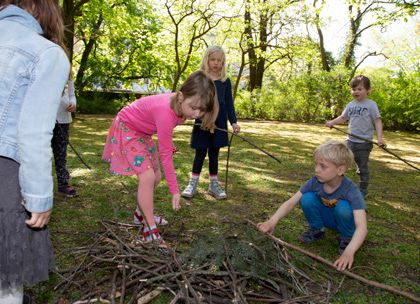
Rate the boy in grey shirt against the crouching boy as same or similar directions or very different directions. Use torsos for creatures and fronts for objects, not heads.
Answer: same or similar directions

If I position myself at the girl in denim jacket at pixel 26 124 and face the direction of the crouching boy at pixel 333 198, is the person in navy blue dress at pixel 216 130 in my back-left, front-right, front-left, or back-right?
front-left

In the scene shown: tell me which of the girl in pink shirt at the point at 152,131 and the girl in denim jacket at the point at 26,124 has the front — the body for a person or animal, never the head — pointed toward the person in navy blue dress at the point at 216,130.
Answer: the girl in denim jacket

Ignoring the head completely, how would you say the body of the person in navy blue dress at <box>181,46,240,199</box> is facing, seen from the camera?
toward the camera

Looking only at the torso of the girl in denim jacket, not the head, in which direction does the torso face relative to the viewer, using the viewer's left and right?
facing away from the viewer and to the right of the viewer

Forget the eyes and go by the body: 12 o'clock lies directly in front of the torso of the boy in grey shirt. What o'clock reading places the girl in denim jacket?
The girl in denim jacket is roughly at 11 o'clock from the boy in grey shirt.

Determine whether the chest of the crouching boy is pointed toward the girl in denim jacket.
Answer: yes

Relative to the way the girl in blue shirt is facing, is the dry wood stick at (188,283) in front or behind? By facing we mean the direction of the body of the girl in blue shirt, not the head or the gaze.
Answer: in front

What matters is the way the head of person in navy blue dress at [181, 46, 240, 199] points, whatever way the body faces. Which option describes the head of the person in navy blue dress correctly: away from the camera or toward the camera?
toward the camera

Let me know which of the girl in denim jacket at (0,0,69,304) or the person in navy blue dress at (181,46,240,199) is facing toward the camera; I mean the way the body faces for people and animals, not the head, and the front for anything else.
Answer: the person in navy blue dress

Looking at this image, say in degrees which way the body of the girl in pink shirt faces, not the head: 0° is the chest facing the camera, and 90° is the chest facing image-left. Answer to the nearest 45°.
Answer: approximately 315°

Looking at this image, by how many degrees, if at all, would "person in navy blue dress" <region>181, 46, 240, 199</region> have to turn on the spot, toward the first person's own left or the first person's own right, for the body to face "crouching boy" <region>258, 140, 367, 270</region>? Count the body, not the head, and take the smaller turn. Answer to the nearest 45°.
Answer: approximately 45° to the first person's own left

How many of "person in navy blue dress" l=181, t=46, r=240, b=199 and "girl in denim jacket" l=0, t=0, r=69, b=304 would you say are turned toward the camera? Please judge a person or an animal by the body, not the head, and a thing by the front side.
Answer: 1

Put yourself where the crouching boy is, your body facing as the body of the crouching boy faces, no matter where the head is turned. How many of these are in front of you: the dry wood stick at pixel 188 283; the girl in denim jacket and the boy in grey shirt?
2

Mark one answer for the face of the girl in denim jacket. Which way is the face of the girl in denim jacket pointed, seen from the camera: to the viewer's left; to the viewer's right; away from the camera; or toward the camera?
away from the camera
